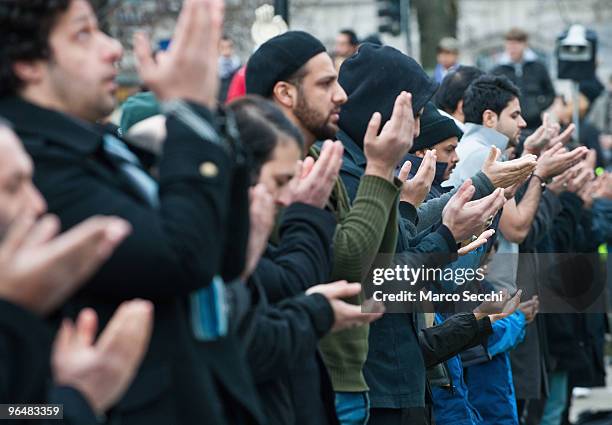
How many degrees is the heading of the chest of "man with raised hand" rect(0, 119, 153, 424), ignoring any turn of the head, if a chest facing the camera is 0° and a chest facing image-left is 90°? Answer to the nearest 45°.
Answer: approximately 270°

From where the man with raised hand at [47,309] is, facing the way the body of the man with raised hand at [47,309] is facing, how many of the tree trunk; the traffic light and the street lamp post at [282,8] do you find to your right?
0

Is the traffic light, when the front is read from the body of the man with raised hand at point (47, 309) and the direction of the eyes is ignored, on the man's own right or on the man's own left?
on the man's own left

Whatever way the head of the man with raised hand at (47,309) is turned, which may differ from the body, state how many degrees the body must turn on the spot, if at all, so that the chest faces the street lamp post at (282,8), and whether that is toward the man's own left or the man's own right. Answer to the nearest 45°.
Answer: approximately 90° to the man's own left

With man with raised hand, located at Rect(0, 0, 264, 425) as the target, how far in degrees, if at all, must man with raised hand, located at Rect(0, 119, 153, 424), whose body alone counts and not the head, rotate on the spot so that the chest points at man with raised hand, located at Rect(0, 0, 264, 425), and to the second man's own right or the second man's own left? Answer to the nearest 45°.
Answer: approximately 45° to the second man's own left

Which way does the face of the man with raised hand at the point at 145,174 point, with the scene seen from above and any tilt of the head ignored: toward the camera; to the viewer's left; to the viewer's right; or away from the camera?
to the viewer's right

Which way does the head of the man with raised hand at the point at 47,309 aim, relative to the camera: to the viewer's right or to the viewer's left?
to the viewer's right
